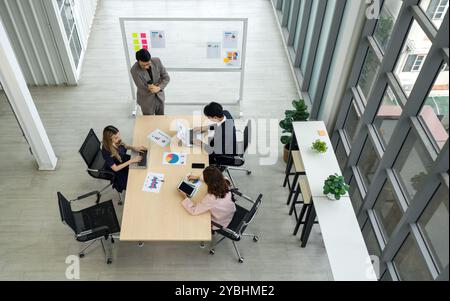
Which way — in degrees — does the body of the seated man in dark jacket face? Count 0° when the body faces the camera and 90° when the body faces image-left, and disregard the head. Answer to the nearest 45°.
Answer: approximately 90°

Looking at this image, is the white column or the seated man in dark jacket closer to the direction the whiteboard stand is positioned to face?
the seated man in dark jacket

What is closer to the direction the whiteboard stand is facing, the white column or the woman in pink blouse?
the woman in pink blouse

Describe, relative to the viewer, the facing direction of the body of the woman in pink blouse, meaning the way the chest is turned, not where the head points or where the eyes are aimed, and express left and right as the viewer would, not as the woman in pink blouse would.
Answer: facing away from the viewer and to the left of the viewer

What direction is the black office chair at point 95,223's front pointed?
to the viewer's right

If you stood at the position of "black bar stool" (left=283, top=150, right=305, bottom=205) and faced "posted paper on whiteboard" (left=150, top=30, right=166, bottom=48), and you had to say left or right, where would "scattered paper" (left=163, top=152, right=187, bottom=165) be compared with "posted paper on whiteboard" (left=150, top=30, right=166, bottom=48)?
left

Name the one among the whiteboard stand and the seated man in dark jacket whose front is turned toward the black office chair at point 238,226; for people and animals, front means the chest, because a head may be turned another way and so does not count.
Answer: the whiteboard stand
